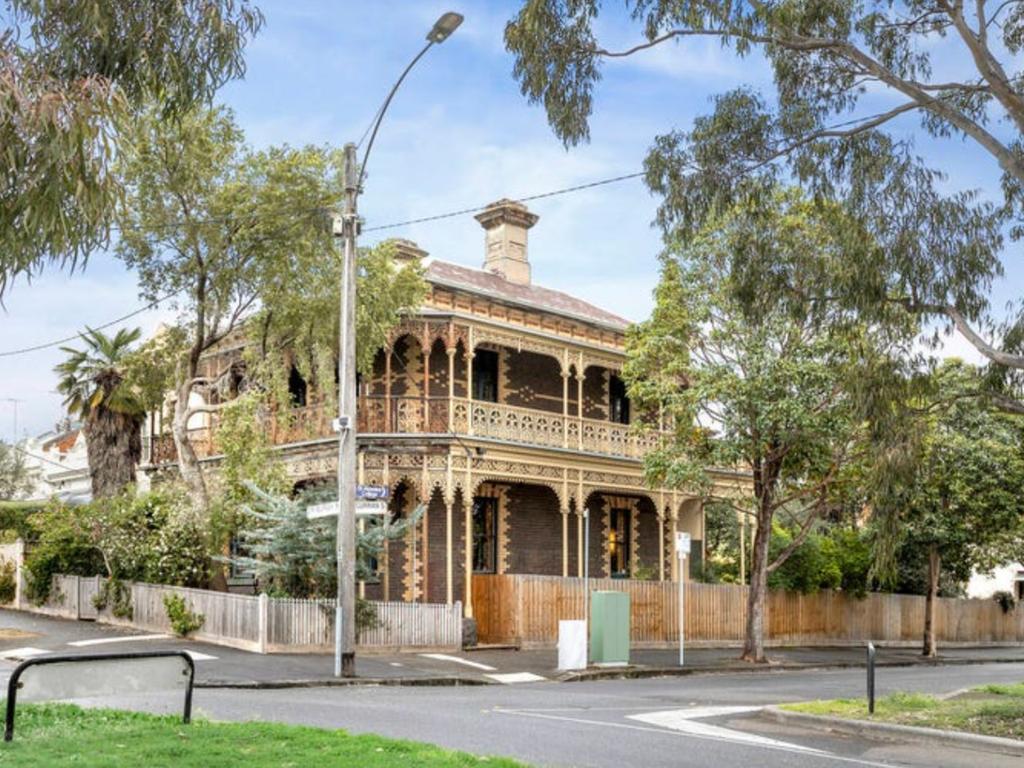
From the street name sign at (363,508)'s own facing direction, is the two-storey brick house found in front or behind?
behind

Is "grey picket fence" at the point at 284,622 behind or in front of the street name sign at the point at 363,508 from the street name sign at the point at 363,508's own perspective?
behind

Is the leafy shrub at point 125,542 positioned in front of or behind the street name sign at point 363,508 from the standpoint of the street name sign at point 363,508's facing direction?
behind

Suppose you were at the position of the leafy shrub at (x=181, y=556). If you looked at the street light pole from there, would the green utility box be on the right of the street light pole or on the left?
left

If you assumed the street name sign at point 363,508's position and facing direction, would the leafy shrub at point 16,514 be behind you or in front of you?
behind

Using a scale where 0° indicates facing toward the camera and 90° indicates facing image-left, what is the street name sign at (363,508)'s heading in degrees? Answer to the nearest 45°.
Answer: approximately 0°

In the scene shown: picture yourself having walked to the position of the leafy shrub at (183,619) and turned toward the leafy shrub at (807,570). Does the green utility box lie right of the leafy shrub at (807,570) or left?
right
